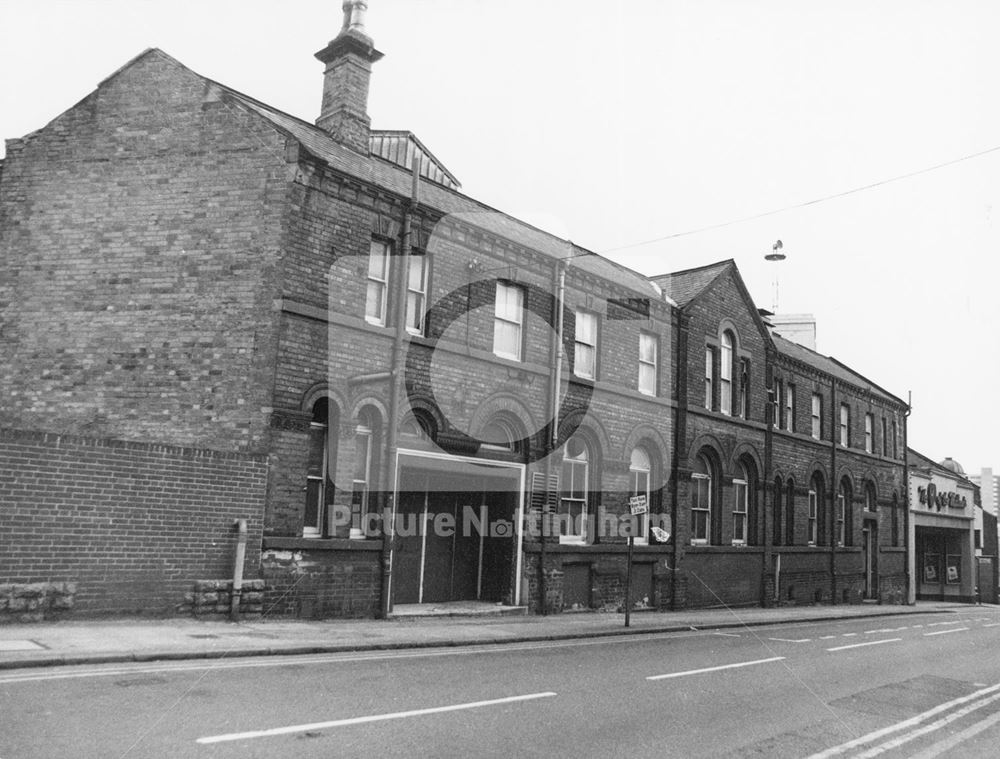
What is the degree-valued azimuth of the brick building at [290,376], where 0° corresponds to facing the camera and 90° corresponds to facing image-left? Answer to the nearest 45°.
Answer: approximately 315°
